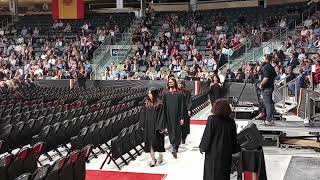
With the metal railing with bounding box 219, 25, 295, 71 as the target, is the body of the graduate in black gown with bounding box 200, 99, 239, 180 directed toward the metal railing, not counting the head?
yes

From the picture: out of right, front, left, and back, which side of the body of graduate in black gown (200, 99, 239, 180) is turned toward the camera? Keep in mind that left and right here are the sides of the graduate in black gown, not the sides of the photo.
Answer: back

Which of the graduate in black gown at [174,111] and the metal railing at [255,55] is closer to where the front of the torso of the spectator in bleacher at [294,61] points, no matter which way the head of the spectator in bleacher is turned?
the graduate in black gown

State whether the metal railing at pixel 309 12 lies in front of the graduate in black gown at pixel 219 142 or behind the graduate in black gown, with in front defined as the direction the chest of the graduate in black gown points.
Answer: in front

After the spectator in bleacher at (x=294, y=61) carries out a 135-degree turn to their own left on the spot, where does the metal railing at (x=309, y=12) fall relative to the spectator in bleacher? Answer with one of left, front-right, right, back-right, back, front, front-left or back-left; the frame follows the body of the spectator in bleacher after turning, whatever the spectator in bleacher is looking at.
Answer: left

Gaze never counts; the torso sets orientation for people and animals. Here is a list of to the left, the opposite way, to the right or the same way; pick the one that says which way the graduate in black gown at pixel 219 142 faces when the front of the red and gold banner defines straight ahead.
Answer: the opposite way

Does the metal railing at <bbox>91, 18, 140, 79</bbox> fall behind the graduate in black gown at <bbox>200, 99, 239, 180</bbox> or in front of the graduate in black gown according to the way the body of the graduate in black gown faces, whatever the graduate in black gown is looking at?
in front

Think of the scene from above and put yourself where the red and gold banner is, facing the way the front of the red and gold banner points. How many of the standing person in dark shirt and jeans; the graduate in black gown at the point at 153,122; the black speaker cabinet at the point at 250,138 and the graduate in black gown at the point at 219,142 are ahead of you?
4

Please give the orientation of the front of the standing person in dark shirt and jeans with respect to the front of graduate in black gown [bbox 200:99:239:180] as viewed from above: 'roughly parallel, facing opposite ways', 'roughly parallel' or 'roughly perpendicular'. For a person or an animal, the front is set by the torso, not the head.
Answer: roughly perpendicular

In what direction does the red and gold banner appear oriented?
toward the camera

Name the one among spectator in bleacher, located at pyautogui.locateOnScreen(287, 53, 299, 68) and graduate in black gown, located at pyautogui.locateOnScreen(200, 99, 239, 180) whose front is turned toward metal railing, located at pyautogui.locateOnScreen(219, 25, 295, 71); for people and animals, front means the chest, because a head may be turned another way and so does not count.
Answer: the graduate in black gown

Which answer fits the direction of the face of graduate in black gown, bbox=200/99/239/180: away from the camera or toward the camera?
away from the camera

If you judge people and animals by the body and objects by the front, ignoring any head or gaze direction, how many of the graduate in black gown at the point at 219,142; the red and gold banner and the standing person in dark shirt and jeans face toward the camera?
1

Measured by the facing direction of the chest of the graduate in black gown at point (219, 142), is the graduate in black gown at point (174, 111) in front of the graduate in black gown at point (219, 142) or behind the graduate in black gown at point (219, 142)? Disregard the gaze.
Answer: in front

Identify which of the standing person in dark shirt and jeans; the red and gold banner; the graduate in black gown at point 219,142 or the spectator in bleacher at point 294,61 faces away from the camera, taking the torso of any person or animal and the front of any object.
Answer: the graduate in black gown

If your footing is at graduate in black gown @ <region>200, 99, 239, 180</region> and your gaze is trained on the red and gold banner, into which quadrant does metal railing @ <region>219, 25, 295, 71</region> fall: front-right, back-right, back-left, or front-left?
front-right

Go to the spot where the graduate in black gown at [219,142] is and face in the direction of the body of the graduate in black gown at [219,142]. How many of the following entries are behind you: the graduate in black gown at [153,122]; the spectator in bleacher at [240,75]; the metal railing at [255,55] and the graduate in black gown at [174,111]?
0

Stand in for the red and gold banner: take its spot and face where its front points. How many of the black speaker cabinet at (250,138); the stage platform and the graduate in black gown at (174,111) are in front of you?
3

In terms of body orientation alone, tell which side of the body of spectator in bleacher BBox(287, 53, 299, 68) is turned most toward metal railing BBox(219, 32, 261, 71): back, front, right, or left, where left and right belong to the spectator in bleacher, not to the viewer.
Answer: right
